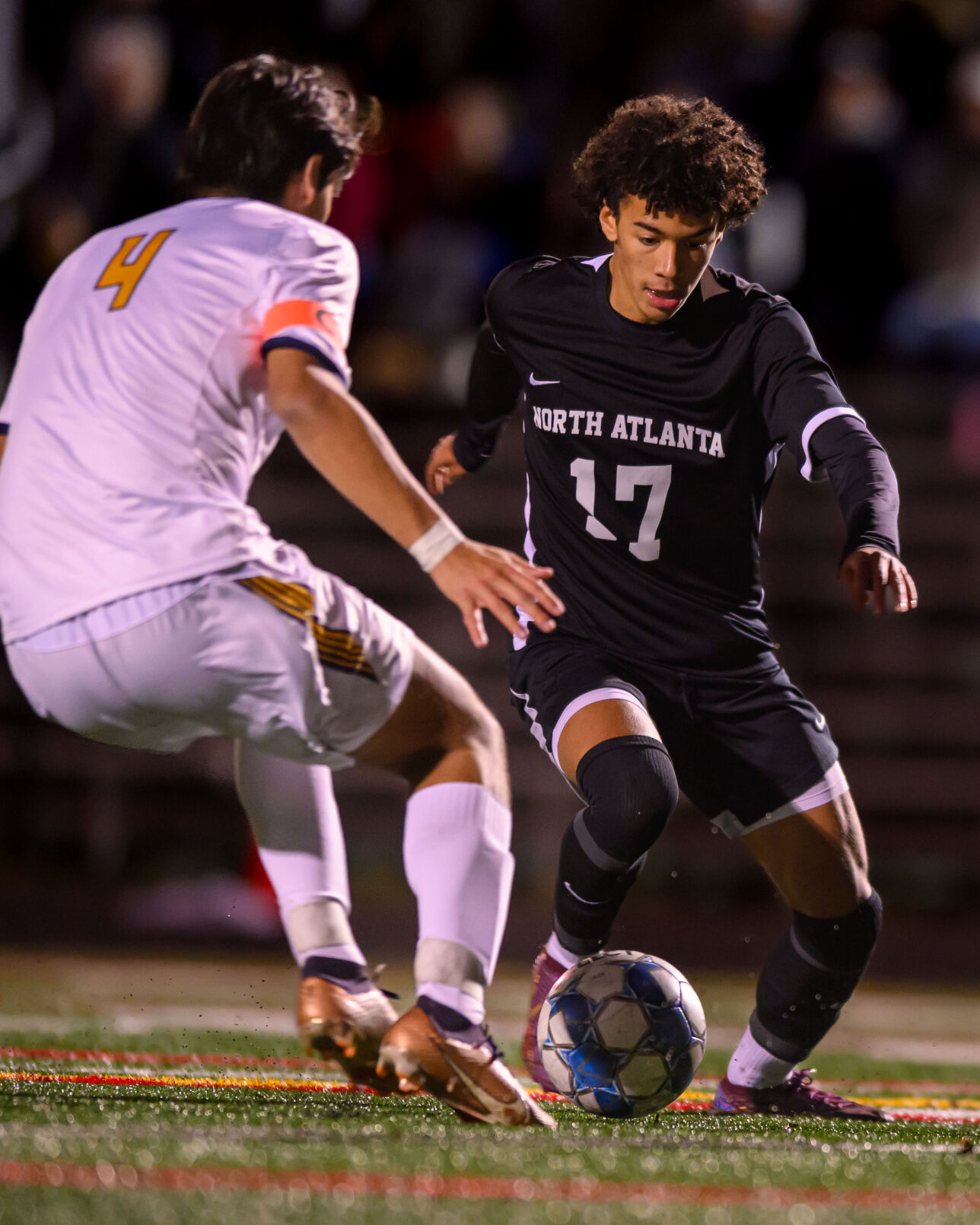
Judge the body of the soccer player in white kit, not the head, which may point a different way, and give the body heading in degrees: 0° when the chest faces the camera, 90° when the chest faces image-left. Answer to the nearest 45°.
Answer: approximately 225°

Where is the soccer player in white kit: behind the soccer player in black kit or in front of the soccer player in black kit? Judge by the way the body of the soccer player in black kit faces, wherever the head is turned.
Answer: in front

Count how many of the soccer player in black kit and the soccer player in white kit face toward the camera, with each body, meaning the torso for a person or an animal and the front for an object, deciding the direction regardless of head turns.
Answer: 1

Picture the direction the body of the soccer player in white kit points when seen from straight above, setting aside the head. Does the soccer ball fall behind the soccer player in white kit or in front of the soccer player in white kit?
in front

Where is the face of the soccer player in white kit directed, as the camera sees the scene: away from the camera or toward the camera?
away from the camera

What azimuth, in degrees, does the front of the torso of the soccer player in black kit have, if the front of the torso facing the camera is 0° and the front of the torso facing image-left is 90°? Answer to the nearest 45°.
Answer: approximately 0°

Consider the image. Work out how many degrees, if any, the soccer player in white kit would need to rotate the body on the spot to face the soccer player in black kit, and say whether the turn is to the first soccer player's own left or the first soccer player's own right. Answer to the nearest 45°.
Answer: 0° — they already face them
